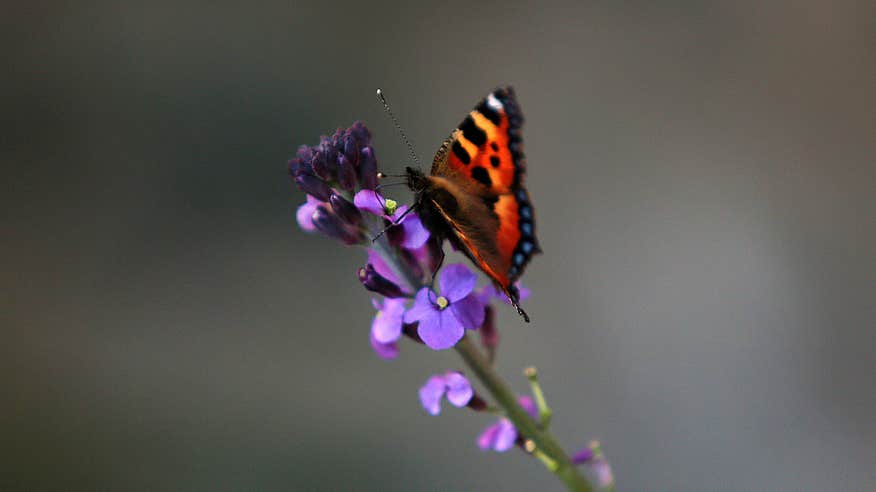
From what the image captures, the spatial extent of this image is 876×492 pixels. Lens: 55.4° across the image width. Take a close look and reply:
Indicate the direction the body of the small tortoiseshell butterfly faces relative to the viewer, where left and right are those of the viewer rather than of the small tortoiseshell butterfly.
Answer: facing to the left of the viewer
